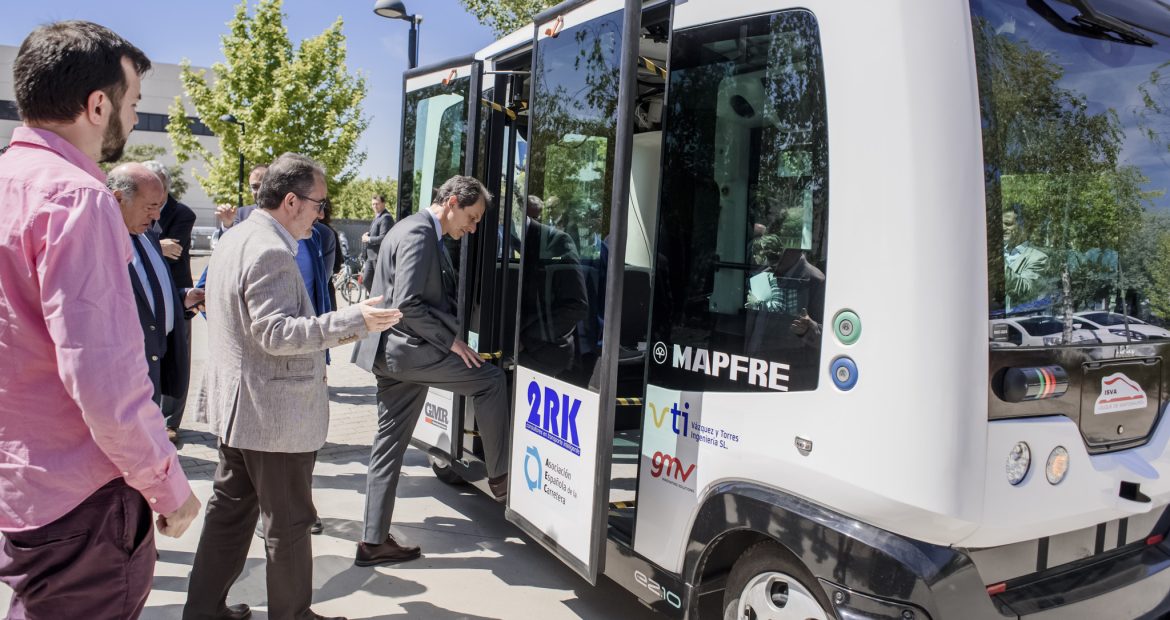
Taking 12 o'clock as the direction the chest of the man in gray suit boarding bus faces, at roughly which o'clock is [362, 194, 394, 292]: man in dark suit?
The man in dark suit is roughly at 9 o'clock from the man in gray suit boarding bus.

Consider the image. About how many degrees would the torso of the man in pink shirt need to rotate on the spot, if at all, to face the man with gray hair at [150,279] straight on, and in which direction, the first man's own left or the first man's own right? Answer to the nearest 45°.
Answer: approximately 45° to the first man's own left

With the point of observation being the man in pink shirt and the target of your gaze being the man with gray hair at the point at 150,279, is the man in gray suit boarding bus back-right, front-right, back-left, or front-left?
front-right

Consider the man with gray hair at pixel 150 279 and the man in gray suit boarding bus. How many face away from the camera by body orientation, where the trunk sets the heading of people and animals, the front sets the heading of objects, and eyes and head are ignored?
0

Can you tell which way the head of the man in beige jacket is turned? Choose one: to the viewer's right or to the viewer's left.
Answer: to the viewer's right

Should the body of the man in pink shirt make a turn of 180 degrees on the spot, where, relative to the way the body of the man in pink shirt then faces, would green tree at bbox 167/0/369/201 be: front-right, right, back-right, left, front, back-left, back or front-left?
back-right

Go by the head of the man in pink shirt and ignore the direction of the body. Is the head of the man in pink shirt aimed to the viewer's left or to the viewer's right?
to the viewer's right

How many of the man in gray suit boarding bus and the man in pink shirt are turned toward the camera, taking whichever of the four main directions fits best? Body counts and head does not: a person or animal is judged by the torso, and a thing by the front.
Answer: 0

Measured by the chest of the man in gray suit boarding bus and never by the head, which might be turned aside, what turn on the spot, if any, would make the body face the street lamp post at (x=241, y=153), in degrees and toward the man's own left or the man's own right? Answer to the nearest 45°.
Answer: approximately 90° to the man's own left

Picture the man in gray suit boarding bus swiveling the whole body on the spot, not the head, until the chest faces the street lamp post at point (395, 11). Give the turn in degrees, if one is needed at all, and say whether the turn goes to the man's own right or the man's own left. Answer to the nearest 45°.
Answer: approximately 90° to the man's own left

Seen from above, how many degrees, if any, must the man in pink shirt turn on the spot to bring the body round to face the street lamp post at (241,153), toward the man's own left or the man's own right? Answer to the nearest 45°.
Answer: approximately 45° to the man's own left

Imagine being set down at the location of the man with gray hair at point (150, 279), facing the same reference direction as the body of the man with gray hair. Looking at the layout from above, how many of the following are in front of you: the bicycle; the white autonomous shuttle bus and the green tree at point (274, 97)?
1

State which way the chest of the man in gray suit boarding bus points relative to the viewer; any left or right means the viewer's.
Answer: facing to the right of the viewer

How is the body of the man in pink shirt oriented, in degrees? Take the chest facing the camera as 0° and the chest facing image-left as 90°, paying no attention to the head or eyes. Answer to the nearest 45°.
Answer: approximately 225°
